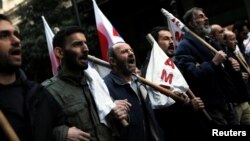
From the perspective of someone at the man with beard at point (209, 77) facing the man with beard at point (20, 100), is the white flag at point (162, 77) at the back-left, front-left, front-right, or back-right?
front-right

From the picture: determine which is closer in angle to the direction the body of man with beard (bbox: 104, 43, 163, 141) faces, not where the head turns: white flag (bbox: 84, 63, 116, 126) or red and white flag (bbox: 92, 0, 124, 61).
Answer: the white flag

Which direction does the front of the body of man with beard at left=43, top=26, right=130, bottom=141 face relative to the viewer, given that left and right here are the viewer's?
facing the viewer and to the right of the viewer

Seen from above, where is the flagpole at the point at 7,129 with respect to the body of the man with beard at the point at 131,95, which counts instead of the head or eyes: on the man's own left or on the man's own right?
on the man's own right

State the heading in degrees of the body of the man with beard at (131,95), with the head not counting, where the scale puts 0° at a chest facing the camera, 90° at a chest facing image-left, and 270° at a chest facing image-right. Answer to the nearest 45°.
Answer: approximately 315°

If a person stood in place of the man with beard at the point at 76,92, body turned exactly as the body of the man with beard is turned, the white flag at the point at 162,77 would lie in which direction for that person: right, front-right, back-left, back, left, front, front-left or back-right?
left

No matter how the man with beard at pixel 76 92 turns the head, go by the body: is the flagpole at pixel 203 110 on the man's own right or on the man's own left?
on the man's own left

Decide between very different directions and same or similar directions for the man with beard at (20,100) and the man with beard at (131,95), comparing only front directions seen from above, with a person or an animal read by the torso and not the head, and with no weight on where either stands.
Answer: same or similar directions

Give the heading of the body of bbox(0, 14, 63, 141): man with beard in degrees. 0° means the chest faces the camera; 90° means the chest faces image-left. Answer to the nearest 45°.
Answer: approximately 315°

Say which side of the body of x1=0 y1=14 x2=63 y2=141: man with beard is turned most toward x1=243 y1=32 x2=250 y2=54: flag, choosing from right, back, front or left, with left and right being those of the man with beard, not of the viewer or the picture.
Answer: left
